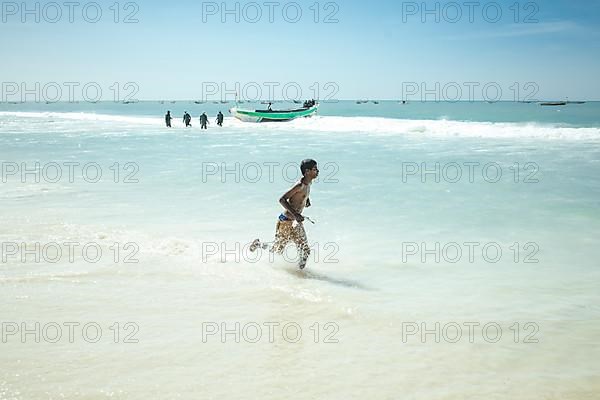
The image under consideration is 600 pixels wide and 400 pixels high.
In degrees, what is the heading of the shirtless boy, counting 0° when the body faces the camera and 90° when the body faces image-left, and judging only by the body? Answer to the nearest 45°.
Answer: approximately 270°

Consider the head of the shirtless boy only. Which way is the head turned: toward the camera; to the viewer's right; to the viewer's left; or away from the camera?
to the viewer's right

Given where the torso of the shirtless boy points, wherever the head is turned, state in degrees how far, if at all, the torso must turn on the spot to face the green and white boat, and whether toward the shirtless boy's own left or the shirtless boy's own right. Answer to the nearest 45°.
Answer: approximately 90° to the shirtless boy's own left
